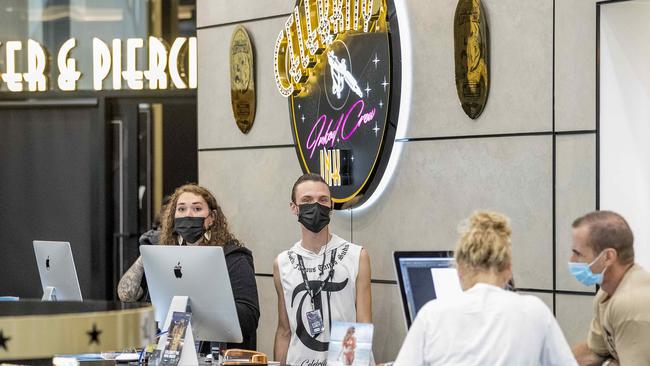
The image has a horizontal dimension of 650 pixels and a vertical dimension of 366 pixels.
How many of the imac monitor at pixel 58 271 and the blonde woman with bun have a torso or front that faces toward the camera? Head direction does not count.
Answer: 0

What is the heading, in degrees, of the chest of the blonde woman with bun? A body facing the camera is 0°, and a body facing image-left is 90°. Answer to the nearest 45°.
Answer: approximately 180°

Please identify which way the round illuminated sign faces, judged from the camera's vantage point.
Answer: facing the viewer and to the left of the viewer

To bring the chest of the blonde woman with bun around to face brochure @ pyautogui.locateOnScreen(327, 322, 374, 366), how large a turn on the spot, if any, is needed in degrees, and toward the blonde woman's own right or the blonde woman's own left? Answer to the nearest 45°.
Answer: approximately 45° to the blonde woman's own left

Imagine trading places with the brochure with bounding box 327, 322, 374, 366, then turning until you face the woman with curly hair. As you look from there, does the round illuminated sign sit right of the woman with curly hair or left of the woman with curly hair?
right

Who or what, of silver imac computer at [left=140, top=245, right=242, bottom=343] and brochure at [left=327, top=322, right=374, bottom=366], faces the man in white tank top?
the silver imac computer

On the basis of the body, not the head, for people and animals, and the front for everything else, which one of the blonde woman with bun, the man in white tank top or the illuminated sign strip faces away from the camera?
the blonde woman with bun

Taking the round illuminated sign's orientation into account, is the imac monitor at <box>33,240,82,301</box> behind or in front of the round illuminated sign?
in front

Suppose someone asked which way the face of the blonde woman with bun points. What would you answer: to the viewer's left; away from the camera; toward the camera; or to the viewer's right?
away from the camera

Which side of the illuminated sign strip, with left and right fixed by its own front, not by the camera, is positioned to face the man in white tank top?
front

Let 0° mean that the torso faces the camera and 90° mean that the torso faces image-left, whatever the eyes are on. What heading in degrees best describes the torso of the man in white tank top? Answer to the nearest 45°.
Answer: approximately 0°

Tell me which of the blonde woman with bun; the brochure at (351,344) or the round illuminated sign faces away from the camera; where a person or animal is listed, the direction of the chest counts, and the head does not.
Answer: the blonde woman with bun

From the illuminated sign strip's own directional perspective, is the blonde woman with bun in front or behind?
in front

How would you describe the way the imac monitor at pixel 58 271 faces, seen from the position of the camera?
facing away from the viewer and to the right of the viewer
